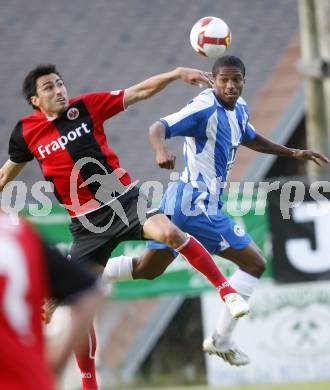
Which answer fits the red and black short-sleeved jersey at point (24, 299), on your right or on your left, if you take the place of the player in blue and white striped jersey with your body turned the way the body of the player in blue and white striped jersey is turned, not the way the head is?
on your right

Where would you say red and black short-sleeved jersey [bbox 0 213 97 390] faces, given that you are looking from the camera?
facing away from the viewer

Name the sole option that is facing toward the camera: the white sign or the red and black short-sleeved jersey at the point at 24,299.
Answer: the white sign

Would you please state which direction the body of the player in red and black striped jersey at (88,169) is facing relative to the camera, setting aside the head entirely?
toward the camera

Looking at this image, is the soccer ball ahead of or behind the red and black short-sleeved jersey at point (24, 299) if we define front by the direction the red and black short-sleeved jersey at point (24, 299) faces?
ahead

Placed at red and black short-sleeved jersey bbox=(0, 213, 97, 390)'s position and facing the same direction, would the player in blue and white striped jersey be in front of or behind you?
in front

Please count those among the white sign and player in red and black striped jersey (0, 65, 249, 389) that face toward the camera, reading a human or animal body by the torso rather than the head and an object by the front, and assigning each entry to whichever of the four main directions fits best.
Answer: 2

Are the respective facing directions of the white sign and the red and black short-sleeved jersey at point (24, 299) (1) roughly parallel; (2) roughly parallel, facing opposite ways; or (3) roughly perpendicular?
roughly parallel, facing opposite ways

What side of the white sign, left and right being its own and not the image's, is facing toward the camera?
front

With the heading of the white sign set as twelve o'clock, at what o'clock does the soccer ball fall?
The soccer ball is roughly at 12 o'clock from the white sign.

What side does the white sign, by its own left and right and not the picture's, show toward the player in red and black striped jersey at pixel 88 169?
front

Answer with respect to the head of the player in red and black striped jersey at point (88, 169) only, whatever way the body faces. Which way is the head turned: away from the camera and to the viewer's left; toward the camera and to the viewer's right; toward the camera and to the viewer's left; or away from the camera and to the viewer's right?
toward the camera and to the viewer's right
